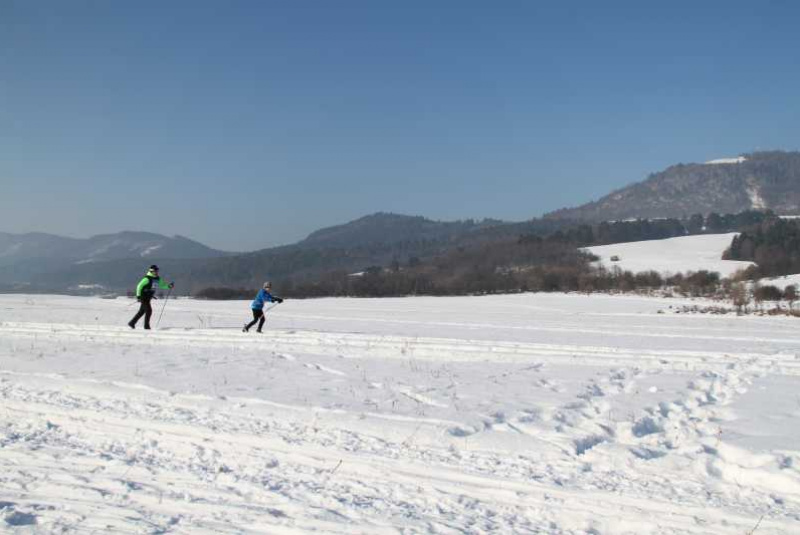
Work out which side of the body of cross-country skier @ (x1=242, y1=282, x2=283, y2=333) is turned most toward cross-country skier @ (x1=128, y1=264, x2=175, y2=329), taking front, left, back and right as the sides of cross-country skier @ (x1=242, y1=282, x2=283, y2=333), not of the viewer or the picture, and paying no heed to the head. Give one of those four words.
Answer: back

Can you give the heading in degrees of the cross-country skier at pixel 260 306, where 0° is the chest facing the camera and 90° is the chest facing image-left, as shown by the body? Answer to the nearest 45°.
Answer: approximately 270°
